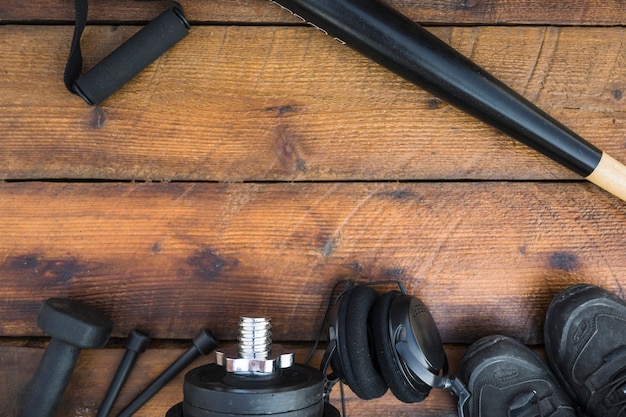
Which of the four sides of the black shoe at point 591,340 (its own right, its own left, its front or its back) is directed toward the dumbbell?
left

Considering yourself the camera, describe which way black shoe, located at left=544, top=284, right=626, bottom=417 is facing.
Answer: facing away from the viewer and to the left of the viewer

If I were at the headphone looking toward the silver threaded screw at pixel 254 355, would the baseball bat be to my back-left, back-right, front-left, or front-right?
back-right
